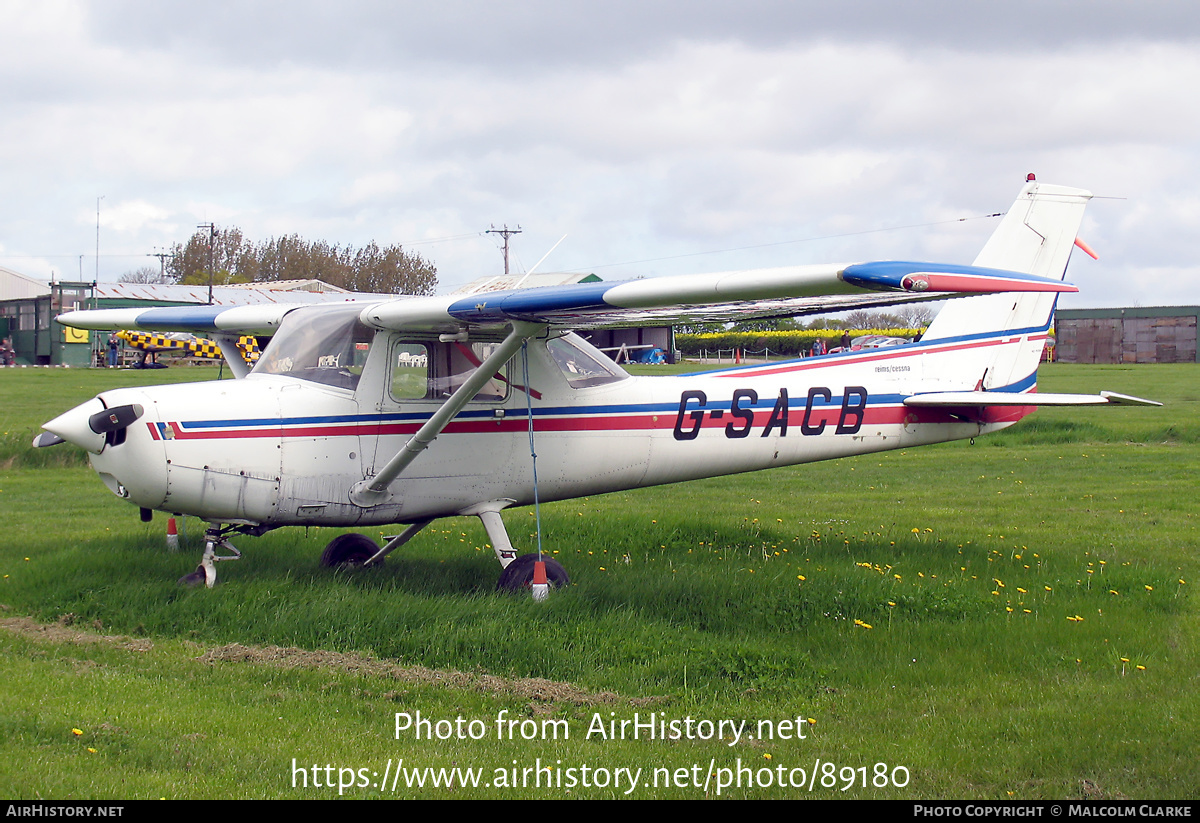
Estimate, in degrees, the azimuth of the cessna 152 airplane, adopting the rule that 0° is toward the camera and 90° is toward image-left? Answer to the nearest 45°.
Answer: approximately 45°
